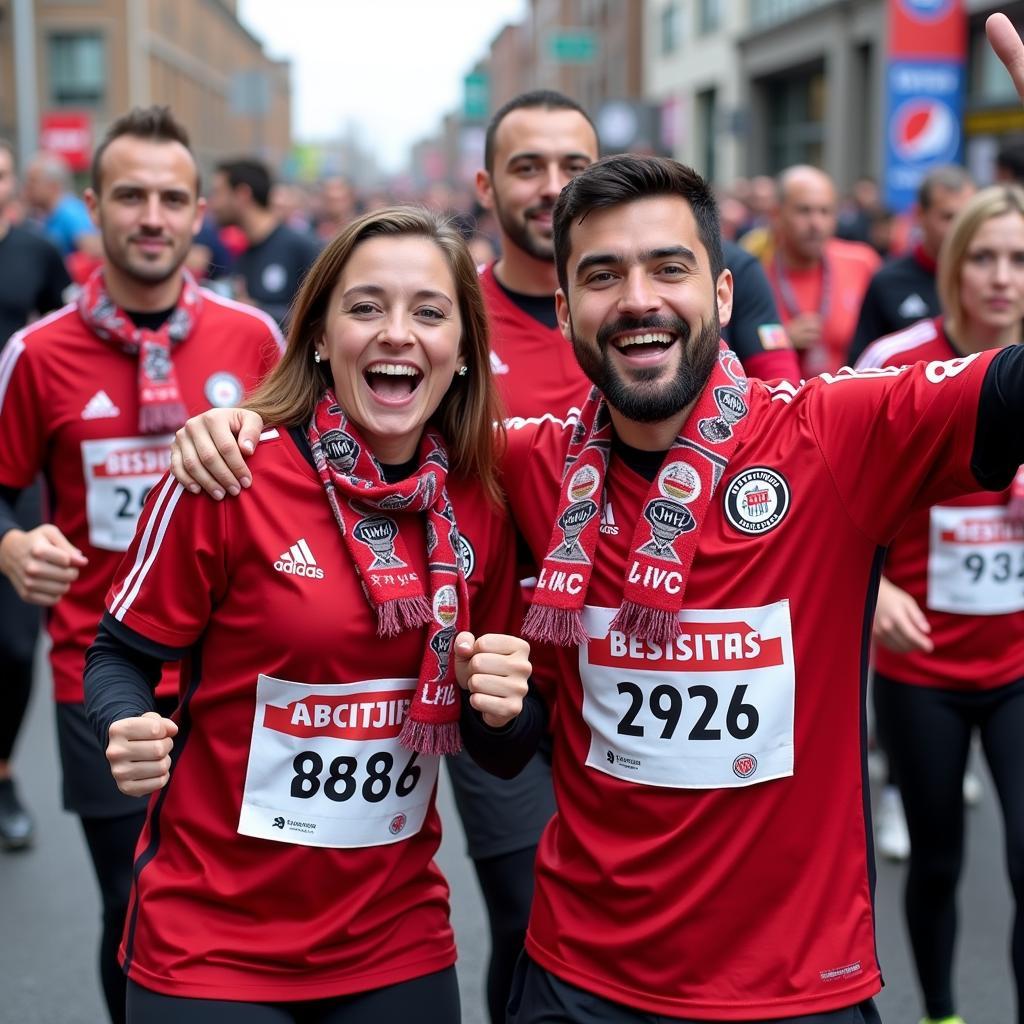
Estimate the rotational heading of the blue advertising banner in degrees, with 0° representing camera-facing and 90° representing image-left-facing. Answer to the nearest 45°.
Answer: approximately 0°

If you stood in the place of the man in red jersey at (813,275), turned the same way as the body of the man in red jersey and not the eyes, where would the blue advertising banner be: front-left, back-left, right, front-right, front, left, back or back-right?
back

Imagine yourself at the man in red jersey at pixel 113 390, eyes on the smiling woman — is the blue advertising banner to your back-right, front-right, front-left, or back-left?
back-left

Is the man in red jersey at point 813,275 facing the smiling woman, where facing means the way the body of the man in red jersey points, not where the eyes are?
yes

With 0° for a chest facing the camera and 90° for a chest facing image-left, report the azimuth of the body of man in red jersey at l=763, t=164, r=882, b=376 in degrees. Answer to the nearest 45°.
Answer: approximately 0°

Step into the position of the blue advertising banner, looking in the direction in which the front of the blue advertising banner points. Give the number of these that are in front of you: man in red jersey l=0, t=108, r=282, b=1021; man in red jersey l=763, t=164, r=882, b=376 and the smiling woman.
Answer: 3

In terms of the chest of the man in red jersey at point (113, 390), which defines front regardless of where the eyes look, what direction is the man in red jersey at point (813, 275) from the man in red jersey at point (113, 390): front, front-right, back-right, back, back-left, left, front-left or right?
back-left
